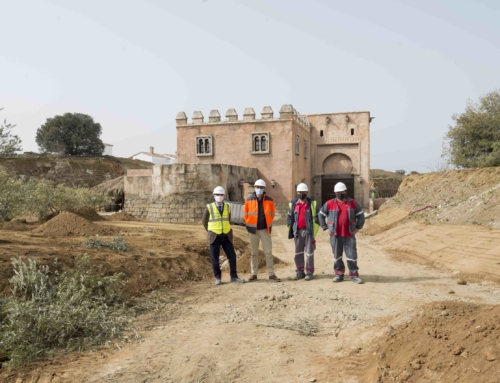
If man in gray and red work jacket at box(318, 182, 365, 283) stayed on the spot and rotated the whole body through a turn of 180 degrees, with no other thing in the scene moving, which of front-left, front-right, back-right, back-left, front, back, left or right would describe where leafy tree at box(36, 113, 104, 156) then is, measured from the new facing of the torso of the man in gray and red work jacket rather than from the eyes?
front-left

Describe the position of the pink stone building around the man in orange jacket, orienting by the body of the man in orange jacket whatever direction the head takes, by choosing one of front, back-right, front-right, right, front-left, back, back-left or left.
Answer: back

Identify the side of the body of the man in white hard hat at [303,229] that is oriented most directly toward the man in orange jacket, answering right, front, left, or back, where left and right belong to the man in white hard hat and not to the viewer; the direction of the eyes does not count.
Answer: right

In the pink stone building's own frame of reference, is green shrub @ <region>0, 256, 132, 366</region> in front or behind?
in front

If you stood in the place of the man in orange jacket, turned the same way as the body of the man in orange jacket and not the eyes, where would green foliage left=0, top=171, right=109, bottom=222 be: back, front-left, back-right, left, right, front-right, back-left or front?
back-right

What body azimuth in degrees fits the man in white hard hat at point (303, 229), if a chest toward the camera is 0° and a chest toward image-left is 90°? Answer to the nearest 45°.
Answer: approximately 0°

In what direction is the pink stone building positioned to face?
toward the camera

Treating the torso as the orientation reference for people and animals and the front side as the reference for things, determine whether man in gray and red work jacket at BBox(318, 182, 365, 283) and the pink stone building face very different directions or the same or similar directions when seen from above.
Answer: same or similar directions

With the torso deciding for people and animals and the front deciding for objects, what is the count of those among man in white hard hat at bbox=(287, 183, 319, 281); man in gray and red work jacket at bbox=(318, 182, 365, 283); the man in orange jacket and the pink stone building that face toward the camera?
4

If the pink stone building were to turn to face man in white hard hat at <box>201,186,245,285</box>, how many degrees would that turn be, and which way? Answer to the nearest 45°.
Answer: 0° — it already faces them

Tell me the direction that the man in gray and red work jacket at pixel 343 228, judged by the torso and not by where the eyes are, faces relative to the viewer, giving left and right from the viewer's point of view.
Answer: facing the viewer

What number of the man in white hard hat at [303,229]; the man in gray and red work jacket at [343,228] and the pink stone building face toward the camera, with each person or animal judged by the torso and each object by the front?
3

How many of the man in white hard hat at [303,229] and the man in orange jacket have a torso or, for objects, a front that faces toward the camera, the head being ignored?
2

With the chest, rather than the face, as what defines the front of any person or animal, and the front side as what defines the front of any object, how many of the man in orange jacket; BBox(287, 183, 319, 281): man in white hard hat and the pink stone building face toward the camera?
3

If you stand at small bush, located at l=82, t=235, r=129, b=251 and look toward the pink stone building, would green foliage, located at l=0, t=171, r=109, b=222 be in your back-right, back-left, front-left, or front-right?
front-left

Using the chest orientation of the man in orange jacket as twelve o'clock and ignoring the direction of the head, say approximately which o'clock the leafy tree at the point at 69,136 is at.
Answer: The leafy tree is roughly at 5 o'clock from the man in orange jacket.
